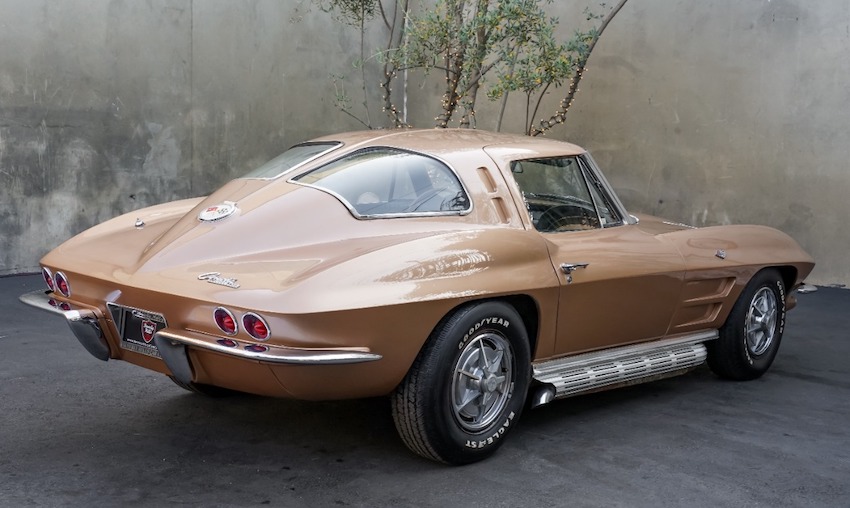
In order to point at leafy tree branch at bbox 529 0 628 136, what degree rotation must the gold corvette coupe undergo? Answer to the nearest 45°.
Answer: approximately 45° to its left

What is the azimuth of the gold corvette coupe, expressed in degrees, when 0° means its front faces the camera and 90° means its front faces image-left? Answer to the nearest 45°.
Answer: approximately 225°
